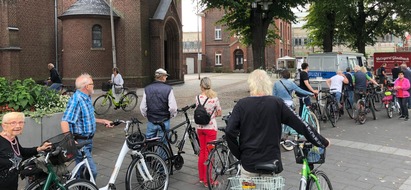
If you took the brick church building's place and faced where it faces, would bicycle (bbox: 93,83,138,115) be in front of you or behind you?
in front

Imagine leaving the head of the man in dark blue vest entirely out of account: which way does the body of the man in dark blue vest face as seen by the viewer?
away from the camera

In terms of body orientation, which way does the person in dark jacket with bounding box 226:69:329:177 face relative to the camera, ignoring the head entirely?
away from the camera

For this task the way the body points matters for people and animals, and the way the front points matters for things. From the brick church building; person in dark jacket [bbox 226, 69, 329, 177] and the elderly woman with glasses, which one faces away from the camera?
the person in dark jacket

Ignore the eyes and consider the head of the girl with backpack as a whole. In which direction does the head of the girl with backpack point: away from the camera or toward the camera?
away from the camera

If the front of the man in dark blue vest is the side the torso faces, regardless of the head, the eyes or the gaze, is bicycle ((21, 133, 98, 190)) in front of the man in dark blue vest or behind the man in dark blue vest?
behind

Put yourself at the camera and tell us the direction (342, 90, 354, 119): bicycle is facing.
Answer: facing away from the viewer and to the left of the viewer

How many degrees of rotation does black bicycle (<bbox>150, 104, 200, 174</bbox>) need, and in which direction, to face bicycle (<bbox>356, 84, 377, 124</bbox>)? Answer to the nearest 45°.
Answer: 0° — it already faces it

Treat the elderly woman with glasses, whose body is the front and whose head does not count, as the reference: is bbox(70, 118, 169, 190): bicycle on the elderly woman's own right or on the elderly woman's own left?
on the elderly woman's own left

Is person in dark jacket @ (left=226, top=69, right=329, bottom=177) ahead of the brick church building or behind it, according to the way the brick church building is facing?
ahead

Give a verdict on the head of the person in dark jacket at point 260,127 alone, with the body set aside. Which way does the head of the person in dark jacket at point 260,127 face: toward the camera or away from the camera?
away from the camera

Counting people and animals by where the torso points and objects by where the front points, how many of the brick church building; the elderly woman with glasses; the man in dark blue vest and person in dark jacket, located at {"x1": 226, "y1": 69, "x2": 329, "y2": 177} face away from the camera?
2

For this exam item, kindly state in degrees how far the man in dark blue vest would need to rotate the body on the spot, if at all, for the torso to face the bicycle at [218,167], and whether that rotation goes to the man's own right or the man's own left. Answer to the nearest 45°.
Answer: approximately 135° to the man's own right
